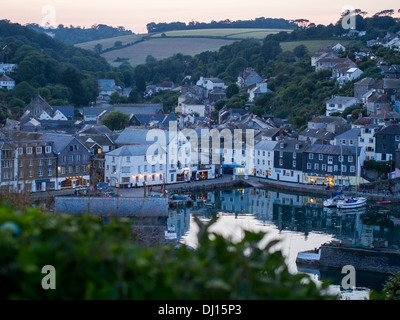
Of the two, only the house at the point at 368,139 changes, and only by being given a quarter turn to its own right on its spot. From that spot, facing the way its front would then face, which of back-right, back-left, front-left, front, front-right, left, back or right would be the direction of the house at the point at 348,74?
right

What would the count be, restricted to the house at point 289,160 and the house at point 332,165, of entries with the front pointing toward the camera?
2

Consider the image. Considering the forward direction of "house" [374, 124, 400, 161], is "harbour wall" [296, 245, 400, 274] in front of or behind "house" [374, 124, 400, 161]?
in front

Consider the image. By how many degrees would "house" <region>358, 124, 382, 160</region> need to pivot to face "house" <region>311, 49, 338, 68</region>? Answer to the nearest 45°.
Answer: approximately 180°

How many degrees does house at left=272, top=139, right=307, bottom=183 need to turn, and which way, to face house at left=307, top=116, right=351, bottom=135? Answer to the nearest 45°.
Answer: approximately 135° to its left

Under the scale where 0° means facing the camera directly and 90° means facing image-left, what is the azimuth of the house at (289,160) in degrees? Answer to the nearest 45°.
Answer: approximately 0°

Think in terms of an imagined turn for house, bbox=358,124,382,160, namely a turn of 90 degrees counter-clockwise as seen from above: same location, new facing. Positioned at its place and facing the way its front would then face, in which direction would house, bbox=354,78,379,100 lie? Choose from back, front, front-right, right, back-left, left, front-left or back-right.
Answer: left

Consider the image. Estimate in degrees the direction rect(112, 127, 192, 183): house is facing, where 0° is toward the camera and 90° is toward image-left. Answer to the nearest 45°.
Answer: approximately 315°

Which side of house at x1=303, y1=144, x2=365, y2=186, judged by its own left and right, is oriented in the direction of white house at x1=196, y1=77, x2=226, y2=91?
back
